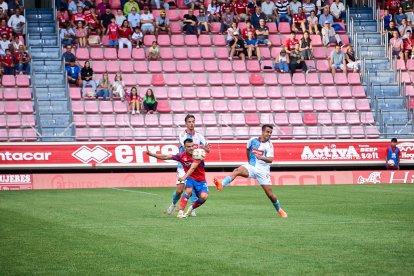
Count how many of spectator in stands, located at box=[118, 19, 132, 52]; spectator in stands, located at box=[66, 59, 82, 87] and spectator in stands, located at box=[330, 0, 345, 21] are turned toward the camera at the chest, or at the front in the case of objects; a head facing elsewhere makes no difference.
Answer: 3

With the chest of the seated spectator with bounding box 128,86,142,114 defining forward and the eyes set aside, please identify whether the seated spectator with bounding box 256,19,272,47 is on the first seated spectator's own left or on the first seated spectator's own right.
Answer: on the first seated spectator's own left

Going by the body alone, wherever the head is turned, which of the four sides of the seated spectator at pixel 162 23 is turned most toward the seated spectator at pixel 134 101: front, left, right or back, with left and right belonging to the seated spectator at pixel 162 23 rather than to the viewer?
front

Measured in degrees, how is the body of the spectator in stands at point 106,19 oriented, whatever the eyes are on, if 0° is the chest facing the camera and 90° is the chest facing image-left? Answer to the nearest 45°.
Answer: approximately 0°

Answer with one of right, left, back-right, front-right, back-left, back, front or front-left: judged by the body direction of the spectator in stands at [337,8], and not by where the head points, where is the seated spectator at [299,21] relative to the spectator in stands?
front-right

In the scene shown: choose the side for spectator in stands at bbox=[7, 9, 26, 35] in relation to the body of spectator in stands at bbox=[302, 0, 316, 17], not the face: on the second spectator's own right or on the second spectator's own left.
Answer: on the second spectator's own right

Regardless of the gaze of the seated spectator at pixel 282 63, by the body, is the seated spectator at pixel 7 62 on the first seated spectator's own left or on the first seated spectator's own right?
on the first seated spectator's own right

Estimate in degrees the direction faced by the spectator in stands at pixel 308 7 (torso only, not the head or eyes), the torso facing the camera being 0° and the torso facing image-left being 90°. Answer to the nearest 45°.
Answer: approximately 0°

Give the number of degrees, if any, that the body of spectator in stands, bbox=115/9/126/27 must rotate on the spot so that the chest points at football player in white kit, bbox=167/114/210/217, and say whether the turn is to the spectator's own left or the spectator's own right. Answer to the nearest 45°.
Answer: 0° — they already face them

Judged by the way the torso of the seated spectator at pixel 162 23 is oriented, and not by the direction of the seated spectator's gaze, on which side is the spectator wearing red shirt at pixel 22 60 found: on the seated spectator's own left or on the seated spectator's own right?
on the seated spectator's own right

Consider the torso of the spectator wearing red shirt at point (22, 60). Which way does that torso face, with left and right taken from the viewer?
facing the viewer

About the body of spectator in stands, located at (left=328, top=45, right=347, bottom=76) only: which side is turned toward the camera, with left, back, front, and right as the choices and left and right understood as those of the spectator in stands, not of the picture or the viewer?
front

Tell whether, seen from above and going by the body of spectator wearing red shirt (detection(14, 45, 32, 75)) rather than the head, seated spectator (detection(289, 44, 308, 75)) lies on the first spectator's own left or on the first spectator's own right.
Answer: on the first spectator's own left

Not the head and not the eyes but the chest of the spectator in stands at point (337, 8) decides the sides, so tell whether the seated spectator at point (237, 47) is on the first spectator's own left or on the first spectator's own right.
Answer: on the first spectator's own right

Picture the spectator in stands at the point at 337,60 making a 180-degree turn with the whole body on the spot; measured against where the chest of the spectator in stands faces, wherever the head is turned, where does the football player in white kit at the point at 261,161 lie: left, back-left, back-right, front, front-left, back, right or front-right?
back
